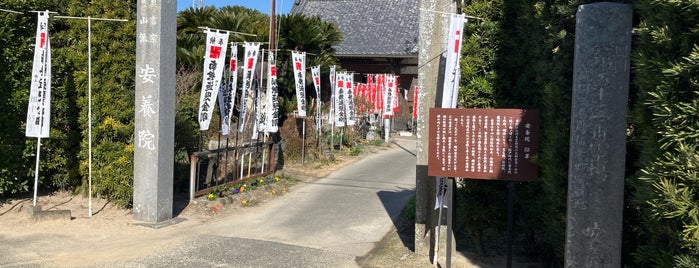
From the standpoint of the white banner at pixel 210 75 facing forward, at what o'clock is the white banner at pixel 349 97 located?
the white banner at pixel 349 97 is roughly at 7 o'clock from the white banner at pixel 210 75.

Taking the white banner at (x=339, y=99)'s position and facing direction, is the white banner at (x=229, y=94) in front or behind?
in front

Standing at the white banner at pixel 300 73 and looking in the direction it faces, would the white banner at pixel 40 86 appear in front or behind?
in front

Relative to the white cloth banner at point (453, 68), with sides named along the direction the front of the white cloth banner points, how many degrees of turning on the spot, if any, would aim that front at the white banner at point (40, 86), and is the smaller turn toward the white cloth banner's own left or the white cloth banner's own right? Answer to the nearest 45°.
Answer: approximately 90° to the white cloth banner's own right

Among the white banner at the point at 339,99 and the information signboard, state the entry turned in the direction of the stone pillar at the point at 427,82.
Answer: the white banner

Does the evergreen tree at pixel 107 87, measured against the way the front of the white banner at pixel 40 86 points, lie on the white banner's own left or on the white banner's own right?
on the white banner's own left

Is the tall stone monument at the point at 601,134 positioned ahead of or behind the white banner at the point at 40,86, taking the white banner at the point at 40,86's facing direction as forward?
ahead

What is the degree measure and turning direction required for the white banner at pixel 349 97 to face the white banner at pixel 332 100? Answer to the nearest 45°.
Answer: approximately 45° to its right

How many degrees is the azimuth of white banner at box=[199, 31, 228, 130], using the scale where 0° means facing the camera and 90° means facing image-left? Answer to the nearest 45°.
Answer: approximately 0°
